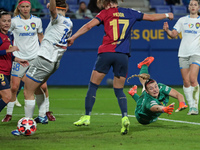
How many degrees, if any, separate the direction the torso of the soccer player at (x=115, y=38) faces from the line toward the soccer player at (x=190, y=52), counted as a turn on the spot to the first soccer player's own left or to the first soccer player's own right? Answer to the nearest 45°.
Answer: approximately 45° to the first soccer player's own right

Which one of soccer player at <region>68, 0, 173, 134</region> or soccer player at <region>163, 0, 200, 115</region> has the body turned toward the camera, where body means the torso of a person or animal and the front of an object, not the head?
soccer player at <region>163, 0, 200, 115</region>

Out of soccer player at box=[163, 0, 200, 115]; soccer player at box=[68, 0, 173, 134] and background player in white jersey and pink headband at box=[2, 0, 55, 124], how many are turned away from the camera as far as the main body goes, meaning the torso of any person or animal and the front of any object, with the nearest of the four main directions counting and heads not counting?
1

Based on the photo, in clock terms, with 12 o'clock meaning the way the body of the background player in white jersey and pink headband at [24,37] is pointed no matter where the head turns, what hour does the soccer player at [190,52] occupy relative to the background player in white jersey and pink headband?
The soccer player is roughly at 9 o'clock from the background player in white jersey and pink headband.

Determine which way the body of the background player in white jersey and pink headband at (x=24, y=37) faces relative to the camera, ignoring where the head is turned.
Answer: toward the camera

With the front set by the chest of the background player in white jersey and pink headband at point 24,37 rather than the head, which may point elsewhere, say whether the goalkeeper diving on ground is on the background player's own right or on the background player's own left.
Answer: on the background player's own left

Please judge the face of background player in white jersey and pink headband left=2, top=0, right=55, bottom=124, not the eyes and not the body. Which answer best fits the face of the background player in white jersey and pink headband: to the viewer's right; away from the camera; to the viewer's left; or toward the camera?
toward the camera

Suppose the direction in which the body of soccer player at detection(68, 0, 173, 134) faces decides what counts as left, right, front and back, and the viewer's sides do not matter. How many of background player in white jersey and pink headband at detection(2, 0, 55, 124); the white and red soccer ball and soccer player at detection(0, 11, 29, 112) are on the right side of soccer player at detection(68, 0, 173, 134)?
0

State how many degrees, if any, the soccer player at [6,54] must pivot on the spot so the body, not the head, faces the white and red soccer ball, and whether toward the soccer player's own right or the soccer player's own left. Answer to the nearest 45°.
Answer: approximately 45° to the soccer player's own right

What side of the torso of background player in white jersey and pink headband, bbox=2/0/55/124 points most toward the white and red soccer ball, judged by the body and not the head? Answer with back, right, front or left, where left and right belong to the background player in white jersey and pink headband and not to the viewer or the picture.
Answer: front

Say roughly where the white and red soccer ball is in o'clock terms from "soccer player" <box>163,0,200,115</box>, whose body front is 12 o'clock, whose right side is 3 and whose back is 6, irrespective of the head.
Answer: The white and red soccer ball is roughly at 1 o'clock from the soccer player.

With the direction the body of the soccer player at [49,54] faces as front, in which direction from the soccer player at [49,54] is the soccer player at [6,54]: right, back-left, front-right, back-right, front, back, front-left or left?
front

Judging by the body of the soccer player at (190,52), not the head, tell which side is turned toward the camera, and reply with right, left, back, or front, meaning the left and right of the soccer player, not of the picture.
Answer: front

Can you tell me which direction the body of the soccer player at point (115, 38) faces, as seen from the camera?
away from the camera

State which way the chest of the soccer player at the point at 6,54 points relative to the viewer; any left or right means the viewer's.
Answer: facing the viewer and to the right of the viewer
